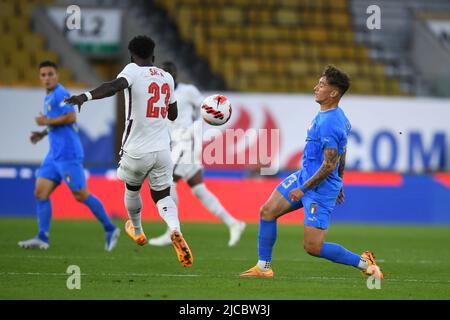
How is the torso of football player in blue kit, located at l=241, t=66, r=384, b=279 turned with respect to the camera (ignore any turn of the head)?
to the viewer's left

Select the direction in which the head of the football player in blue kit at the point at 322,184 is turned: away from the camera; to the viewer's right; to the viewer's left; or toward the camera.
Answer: to the viewer's left

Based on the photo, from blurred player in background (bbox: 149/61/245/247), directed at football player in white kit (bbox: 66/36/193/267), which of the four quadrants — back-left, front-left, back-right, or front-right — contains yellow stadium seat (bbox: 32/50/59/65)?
back-right

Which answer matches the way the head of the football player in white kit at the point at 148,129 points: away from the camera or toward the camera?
away from the camera

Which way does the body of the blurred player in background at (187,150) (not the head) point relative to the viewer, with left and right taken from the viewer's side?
facing to the left of the viewer

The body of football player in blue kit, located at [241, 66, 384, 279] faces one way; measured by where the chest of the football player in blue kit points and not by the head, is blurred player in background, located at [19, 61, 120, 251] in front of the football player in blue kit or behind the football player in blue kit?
in front

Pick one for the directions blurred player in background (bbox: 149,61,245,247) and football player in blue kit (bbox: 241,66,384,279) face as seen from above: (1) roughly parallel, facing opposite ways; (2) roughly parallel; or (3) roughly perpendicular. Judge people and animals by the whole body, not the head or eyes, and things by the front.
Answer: roughly parallel

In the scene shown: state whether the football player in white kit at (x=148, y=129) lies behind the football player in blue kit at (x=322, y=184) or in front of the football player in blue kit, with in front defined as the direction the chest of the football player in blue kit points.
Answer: in front

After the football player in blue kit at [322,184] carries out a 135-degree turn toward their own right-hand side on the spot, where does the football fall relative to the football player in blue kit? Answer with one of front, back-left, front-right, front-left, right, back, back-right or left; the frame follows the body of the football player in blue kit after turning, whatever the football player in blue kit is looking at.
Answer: left

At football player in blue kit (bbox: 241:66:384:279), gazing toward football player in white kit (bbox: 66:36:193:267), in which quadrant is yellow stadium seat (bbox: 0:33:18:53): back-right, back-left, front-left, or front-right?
front-right
